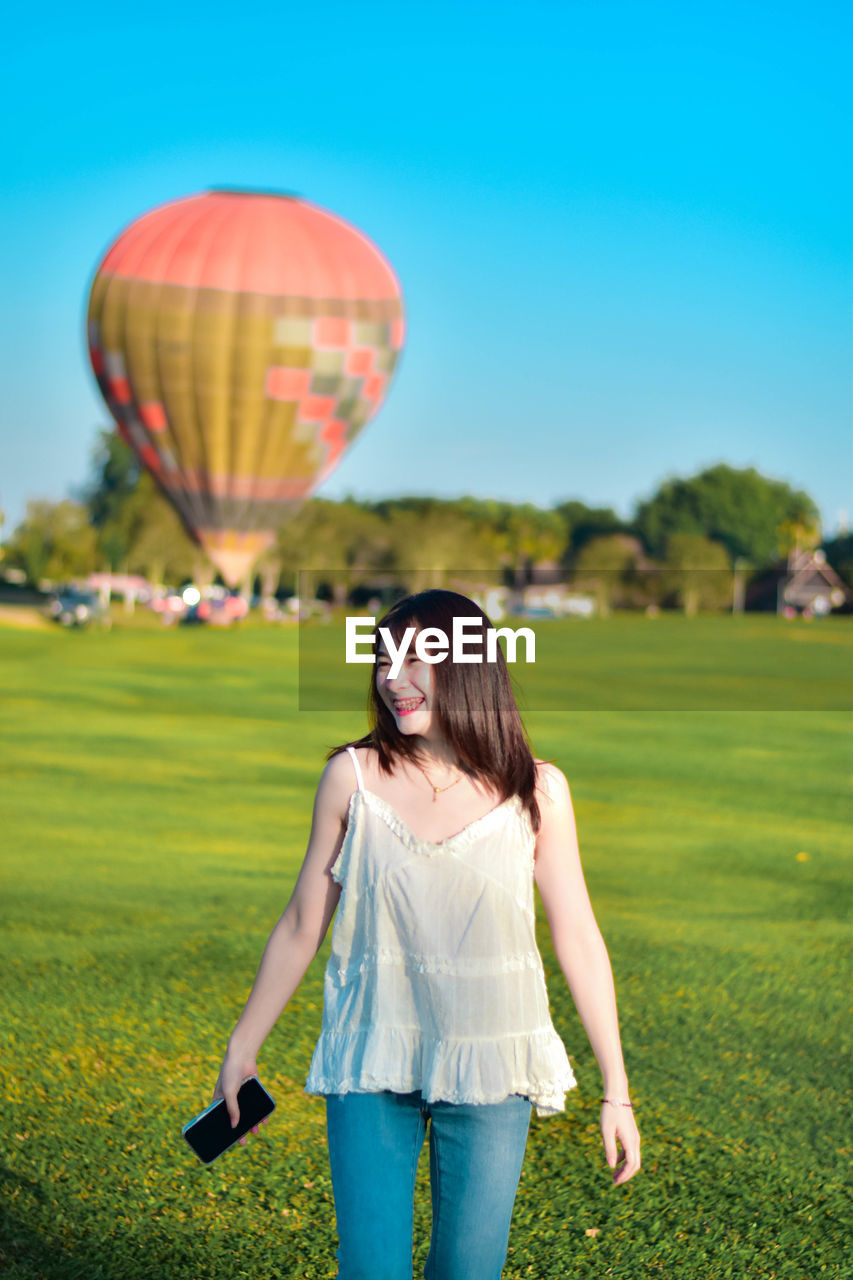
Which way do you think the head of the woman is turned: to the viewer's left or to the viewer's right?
to the viewer's left

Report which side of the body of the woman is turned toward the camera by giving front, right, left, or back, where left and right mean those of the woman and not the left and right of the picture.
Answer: front

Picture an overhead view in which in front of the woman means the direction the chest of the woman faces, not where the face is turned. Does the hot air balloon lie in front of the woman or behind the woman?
behind
